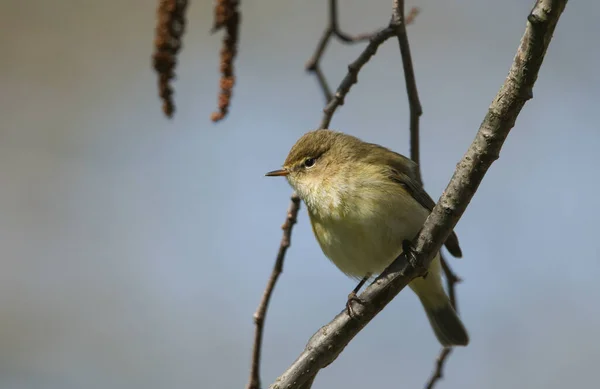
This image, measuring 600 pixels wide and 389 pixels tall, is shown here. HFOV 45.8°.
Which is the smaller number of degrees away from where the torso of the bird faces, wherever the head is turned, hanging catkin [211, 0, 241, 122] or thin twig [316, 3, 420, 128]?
the hanging catkin

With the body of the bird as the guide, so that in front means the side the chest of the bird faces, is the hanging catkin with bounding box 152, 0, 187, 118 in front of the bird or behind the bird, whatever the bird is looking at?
in front

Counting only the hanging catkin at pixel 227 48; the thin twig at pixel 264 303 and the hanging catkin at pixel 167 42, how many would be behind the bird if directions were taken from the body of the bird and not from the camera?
0

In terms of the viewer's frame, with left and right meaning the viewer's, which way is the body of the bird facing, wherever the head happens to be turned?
facing the viewer and to the left of the viewer
